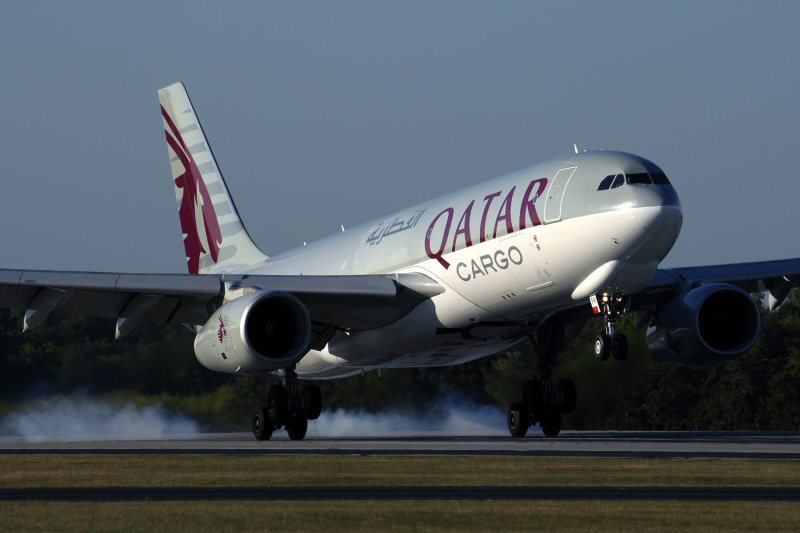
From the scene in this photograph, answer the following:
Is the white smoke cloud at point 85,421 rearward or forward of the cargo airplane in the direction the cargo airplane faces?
rearward

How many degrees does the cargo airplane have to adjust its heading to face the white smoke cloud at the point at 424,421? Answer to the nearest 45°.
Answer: approximately 135° to its left

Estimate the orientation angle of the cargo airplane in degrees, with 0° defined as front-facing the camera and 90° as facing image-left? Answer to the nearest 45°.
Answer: approximately 315°
